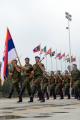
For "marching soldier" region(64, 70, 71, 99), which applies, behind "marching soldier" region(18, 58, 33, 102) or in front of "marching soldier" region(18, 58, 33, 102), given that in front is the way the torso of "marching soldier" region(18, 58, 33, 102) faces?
behind

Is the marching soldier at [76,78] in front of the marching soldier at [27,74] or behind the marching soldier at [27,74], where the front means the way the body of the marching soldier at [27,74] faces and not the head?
behind

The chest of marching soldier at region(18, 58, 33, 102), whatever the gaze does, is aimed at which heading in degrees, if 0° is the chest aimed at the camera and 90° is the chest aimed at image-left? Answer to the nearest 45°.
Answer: approximately 45°

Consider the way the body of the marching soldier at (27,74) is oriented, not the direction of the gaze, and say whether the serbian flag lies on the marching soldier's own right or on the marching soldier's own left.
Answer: on the marching soldier's own right
